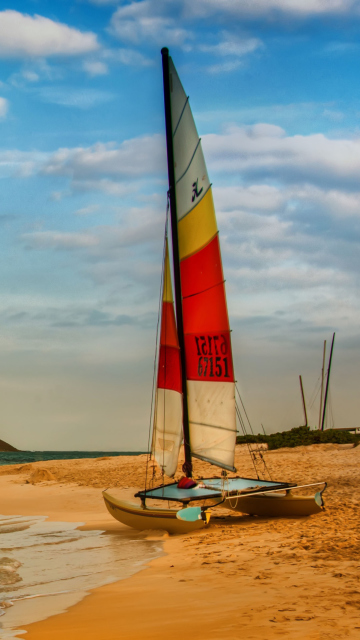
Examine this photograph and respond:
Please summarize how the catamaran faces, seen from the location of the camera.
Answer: facing away from the viewer and to the left of the viewer
